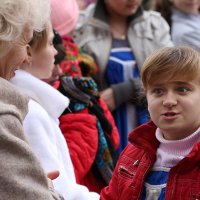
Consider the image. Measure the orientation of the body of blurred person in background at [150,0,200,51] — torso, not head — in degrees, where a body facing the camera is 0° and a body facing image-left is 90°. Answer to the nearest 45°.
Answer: approximately 0°

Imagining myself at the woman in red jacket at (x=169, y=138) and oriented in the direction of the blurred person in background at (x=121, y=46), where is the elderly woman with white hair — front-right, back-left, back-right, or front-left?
back-left

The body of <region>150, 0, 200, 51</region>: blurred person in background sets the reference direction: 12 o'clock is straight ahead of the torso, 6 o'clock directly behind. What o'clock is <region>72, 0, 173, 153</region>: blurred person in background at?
<region>72, 0, 173, 153</region>: blurred person in background is roughly at 1 o'clock from <region>150, 0, 200, 51</region>: blurred person in background.

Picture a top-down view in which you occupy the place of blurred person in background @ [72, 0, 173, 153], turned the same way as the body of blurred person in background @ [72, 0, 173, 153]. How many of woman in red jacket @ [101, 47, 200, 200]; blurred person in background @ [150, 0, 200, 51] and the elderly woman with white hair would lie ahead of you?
2

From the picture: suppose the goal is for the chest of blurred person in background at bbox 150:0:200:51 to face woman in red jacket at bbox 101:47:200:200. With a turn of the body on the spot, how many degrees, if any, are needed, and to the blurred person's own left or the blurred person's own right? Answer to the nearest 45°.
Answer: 0° — they already face them

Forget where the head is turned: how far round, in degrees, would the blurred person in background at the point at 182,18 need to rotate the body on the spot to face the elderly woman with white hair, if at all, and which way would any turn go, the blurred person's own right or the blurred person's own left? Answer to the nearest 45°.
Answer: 0° — they already face them

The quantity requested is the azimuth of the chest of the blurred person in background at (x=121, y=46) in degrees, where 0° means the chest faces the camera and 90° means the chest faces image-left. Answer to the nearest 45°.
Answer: approximately 0°

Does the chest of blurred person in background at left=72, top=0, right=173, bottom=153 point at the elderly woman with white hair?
yes

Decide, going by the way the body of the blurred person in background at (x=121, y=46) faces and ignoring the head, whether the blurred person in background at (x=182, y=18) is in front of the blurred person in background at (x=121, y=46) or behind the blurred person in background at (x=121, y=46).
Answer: behind

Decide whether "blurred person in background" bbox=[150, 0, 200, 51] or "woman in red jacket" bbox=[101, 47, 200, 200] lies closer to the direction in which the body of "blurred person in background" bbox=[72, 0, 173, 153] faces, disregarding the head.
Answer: the woman in red jacket

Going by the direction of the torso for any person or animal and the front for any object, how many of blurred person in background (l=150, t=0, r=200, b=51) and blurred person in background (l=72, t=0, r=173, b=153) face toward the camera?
2
